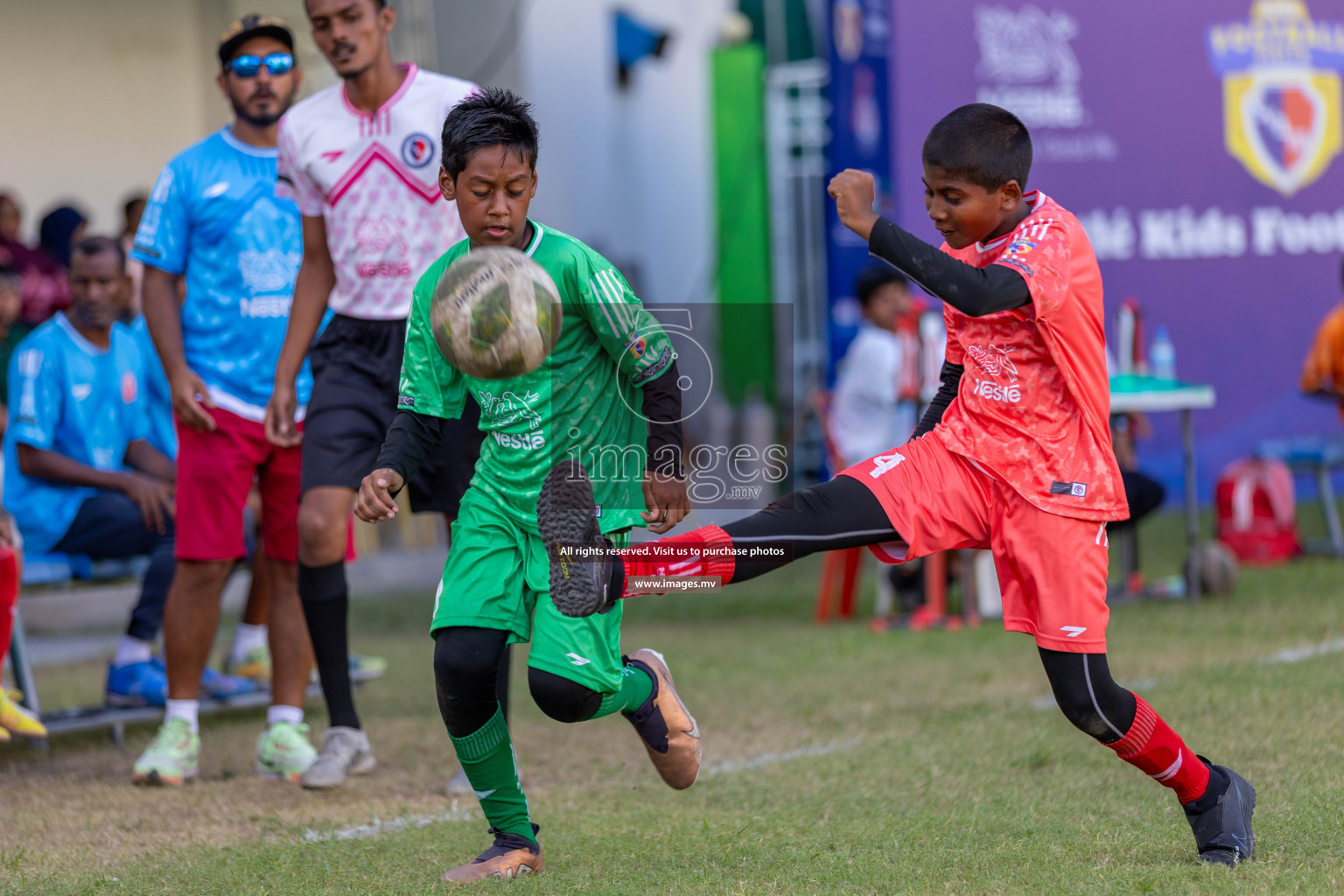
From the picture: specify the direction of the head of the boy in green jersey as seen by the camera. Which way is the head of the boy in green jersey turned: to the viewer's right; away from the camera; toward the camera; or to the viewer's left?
toward the camera

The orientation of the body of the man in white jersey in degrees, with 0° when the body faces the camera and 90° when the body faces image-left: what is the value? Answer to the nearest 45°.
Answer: approximately 0°

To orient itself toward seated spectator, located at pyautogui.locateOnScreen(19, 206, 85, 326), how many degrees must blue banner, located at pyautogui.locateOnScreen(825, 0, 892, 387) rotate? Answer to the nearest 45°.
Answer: approximately 45° to its right

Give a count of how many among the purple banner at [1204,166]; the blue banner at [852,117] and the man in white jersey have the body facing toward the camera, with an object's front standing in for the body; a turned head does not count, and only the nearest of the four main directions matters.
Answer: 3

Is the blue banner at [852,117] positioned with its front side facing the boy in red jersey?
yes

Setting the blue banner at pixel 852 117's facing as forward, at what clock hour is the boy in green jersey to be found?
The boy in green jersey is roughly at 12 o'clock from the blue banner.

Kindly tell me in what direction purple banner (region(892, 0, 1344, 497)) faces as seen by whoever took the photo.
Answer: facing the viewer

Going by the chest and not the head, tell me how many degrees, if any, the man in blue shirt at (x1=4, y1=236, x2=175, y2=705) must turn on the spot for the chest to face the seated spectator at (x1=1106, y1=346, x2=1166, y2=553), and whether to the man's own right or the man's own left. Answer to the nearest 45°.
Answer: approximately 45° to the man's own left

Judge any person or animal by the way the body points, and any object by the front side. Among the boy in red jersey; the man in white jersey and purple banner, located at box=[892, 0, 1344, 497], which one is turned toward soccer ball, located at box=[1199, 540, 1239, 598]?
the purple banner

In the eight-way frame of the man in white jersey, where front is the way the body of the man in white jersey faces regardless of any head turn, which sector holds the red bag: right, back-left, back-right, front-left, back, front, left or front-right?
back-left

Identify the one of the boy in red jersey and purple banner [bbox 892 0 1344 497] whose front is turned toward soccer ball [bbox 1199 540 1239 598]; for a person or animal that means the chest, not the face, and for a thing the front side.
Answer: the purple banner

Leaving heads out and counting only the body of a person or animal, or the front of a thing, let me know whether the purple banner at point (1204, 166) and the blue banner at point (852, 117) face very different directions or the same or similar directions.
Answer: same or similar directions

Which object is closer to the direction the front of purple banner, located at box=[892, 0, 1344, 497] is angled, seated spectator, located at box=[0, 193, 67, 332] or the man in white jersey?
the man in white jersey

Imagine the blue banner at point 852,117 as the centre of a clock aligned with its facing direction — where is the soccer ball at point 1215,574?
The soccer ball is roughly at 11 o'clock from the blue banner.

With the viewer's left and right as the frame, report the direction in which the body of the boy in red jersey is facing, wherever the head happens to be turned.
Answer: facing the viewer and to the left of the viewer

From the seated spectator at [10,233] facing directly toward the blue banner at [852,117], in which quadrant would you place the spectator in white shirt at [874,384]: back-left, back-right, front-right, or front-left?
front-right

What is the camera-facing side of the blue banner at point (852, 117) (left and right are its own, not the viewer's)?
front

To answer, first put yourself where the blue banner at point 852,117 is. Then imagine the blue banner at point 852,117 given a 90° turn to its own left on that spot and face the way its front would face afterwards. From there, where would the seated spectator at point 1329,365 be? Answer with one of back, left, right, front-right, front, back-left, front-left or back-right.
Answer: front-right
